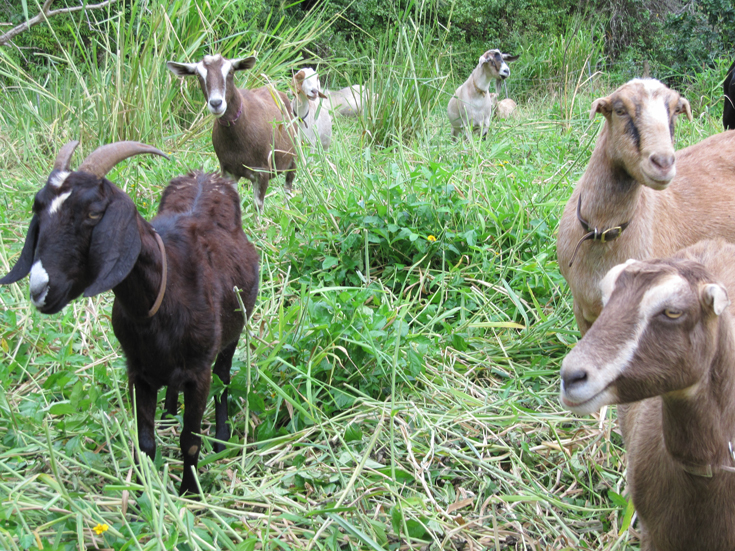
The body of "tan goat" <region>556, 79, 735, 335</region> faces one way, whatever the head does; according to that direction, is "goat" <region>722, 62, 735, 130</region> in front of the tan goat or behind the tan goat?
behind

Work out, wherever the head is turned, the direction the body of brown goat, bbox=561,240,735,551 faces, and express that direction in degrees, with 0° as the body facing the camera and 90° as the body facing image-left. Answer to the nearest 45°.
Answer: approximately 45°

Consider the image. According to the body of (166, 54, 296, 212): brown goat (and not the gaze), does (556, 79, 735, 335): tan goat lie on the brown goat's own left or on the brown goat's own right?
on the brown goat's own left

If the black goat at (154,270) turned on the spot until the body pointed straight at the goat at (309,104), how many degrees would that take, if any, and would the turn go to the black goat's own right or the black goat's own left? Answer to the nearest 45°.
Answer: approximately 135° to the black goat's own right

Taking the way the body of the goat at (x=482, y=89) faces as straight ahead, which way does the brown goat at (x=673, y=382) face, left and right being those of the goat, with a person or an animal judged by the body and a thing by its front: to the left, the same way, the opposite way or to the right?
to the right

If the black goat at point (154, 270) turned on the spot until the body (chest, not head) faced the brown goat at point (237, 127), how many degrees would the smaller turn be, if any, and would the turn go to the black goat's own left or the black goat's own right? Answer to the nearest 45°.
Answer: approximately 135° to the black goat's own right

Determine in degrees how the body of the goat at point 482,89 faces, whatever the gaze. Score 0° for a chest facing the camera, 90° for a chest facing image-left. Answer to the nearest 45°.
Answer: approximately 315°

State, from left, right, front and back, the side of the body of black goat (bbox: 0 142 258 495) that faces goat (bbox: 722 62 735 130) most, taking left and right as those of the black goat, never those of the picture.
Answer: back

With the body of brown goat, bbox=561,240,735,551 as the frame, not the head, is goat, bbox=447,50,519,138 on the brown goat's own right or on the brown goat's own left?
on the brown goat's own right

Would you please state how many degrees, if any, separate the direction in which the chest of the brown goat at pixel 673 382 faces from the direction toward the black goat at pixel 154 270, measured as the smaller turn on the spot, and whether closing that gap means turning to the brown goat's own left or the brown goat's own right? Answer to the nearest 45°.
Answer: approximately 45° to the brown goat's own right

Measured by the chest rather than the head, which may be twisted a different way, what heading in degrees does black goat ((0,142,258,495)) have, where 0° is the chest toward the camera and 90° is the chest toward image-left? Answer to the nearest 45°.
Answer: approximately 45°
